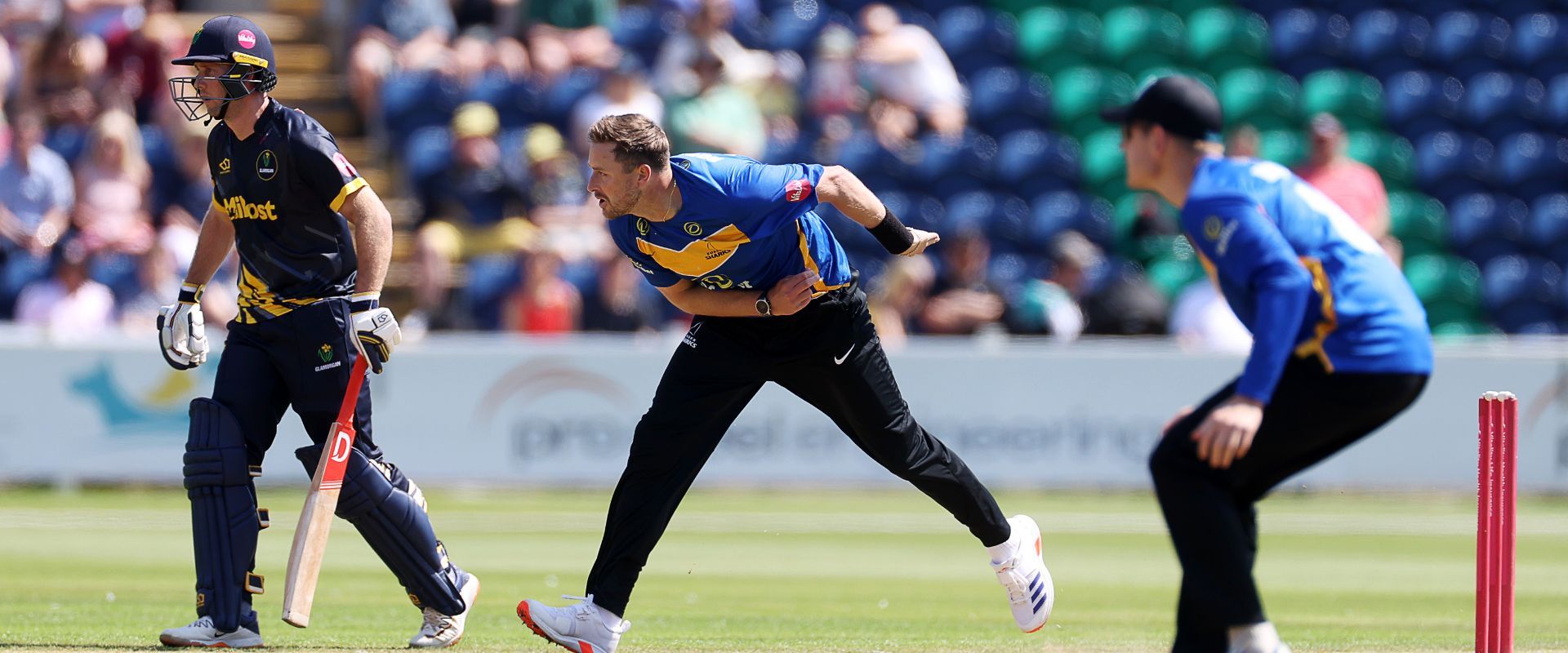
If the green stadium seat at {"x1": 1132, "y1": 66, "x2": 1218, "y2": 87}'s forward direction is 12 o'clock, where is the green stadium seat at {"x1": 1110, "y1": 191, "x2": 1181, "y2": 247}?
the green stadium seat at {"x1": 1110, "y1": 191, "x2": 1181, "y2": 247} is roughly at 12 o'clock from the green stadium seat at {"x1": 1132, "y1": 66, "x2": 1218, "y2": 87}.

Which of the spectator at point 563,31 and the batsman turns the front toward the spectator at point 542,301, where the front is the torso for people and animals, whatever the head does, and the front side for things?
the spectator at point 563,31

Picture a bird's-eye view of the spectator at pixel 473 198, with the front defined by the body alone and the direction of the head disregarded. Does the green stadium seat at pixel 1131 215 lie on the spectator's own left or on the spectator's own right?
on the spectator's own left

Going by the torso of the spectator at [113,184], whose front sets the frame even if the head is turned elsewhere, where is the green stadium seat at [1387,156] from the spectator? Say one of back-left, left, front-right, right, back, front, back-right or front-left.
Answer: left

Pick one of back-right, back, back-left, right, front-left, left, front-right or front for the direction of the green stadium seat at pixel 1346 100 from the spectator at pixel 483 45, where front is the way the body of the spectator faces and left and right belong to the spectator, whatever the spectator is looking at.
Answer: left

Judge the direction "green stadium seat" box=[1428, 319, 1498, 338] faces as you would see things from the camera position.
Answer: facing the viewer

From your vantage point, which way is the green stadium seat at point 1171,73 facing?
toward the camera

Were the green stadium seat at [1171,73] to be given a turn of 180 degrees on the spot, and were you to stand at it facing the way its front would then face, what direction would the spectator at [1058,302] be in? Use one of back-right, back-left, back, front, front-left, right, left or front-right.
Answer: back

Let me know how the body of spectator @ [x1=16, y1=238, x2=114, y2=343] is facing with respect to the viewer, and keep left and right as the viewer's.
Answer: facing the viewer

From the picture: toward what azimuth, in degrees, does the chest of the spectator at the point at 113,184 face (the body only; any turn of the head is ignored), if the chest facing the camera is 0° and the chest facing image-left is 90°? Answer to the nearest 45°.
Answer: approximately 0°

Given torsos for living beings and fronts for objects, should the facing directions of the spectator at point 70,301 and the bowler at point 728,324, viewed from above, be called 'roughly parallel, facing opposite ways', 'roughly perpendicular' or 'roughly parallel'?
roughly perpendicular

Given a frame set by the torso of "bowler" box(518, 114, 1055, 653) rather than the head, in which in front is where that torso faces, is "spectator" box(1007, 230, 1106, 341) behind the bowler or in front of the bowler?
behind

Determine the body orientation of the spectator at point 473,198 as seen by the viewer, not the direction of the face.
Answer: toward the camera
